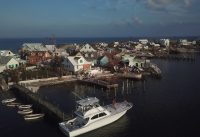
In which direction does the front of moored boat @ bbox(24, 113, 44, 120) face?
to the viewer's right

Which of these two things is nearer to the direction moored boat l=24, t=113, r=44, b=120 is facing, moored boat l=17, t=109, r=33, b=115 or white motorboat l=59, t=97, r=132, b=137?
the white motorboat

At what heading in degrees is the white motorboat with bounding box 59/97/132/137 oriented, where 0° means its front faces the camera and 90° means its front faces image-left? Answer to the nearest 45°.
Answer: approximately 225°

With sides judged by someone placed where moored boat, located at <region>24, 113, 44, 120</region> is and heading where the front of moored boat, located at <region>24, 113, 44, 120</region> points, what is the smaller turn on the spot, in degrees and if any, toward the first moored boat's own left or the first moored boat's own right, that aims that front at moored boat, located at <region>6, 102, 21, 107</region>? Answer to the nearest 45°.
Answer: approximately 90° to the first moored boat's own left

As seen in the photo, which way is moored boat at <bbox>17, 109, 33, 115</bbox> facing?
to the viewer's right

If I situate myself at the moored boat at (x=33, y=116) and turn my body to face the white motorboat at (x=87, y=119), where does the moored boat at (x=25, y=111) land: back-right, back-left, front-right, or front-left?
back-left
